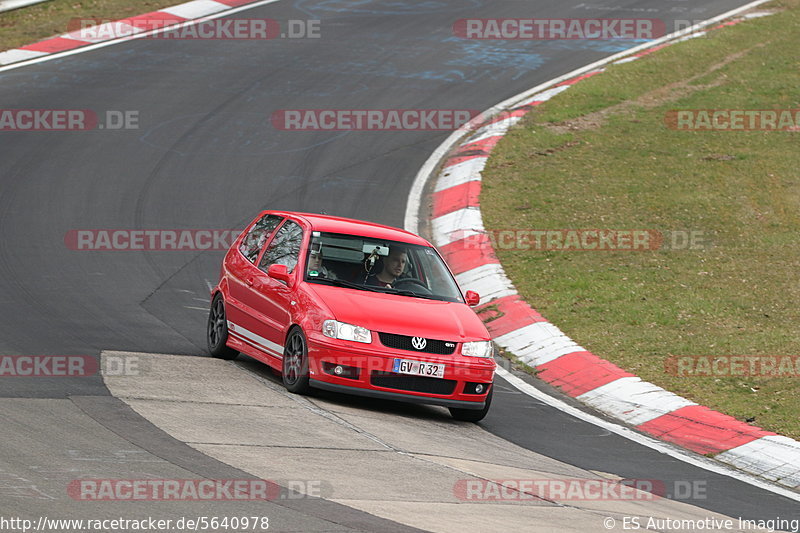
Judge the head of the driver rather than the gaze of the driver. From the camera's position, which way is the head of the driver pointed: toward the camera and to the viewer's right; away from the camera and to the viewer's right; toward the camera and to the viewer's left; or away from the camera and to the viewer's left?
toward the camera and to the viewer's right

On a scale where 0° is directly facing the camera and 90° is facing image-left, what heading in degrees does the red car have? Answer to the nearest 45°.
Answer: approximately 315°

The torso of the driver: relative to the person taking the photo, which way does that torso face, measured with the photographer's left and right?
facing the viewer and to the right of the viewer
